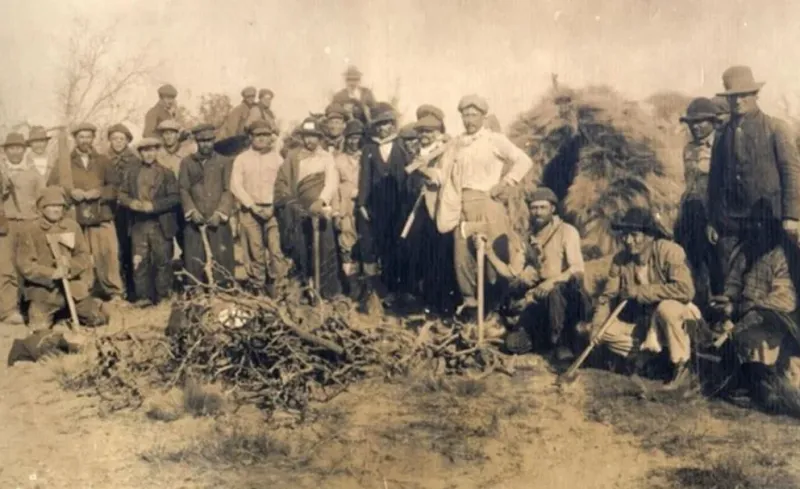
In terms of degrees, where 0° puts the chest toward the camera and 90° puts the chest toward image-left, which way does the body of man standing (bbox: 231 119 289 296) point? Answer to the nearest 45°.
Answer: approximately 0°

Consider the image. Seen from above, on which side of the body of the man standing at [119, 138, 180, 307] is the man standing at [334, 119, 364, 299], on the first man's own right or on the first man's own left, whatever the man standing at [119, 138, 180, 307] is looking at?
on the first man's own left

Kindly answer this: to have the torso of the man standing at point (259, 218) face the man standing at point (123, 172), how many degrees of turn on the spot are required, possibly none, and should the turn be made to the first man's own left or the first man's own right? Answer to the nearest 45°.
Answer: approximately 90° to the first man's own right

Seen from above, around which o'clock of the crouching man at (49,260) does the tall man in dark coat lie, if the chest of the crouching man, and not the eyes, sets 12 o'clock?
The tall man in dark coat is roughly at 10 o'clock from the crouching man.

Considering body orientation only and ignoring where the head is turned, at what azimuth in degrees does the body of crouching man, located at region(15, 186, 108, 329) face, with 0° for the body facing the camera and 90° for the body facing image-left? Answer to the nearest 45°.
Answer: approximately 0°
